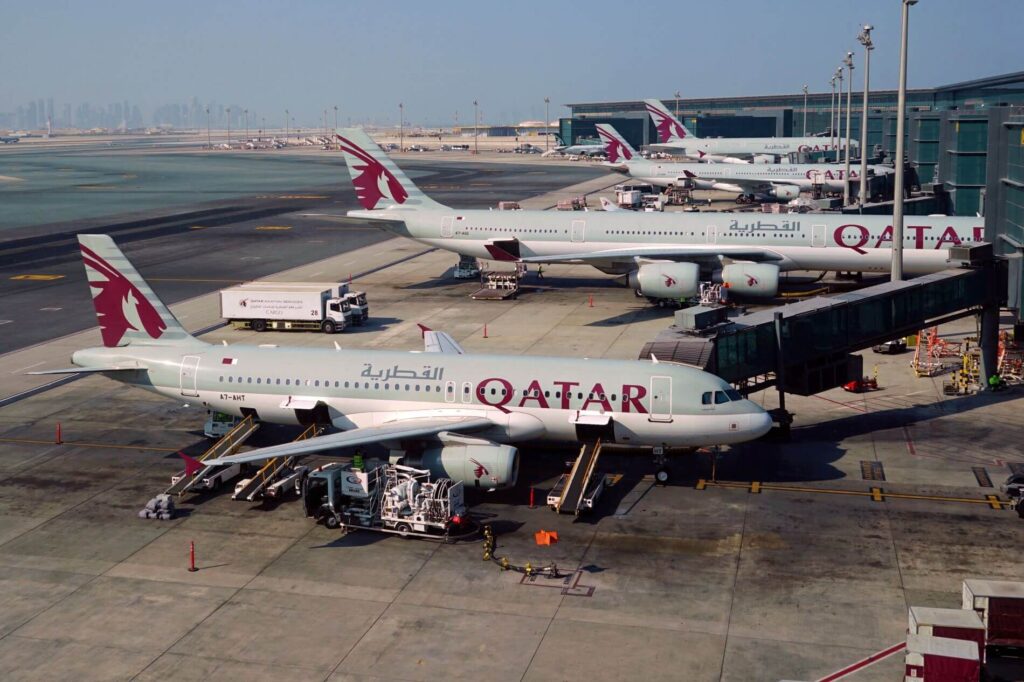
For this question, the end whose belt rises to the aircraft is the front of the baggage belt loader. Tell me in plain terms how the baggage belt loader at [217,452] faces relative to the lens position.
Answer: facing away from the viewer and to the right of the viewer

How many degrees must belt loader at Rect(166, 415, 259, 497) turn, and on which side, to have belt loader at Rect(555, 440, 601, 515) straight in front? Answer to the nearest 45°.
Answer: approximately 90° to its right

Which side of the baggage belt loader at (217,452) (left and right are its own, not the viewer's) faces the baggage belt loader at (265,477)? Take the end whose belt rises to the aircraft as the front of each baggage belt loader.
right

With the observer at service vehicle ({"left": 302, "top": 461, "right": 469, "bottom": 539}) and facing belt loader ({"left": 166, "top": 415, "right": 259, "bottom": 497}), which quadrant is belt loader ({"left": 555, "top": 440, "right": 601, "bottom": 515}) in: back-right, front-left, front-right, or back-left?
back-right

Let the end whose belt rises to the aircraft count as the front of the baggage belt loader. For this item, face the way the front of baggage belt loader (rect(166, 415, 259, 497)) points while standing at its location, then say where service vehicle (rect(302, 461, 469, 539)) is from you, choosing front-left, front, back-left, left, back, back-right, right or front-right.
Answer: right

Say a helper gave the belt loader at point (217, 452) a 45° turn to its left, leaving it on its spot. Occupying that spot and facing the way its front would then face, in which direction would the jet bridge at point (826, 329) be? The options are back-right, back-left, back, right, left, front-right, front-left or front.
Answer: right
